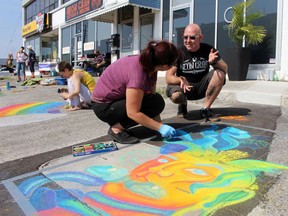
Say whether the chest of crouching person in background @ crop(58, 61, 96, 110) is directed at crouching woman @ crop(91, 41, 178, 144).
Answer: no

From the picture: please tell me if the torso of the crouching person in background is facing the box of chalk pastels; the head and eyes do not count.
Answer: no

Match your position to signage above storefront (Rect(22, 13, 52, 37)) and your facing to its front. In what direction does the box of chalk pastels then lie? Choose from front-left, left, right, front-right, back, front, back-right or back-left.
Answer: front-left

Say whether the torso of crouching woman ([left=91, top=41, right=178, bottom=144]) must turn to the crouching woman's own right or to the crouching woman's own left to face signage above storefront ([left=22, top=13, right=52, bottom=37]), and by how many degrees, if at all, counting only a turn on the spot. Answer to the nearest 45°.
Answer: approximately 90° to the crouching woman's own left

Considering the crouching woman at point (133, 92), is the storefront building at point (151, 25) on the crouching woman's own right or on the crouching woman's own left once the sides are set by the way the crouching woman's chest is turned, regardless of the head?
on the crouching woman's own left

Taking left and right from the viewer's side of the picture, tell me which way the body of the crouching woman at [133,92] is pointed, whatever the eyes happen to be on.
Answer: facing to the right of the viewer

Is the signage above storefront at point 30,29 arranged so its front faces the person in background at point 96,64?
no

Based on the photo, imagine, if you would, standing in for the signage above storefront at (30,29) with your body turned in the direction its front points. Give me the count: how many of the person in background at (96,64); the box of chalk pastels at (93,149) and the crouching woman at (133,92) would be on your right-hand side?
0
